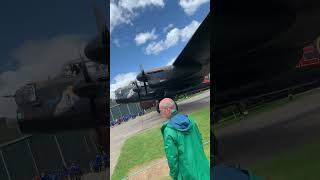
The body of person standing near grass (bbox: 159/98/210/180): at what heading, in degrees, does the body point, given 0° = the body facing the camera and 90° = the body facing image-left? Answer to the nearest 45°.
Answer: approximately 135°

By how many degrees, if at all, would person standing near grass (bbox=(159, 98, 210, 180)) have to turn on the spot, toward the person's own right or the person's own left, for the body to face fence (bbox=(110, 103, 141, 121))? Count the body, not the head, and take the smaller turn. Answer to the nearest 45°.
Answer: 0° — they already face it
